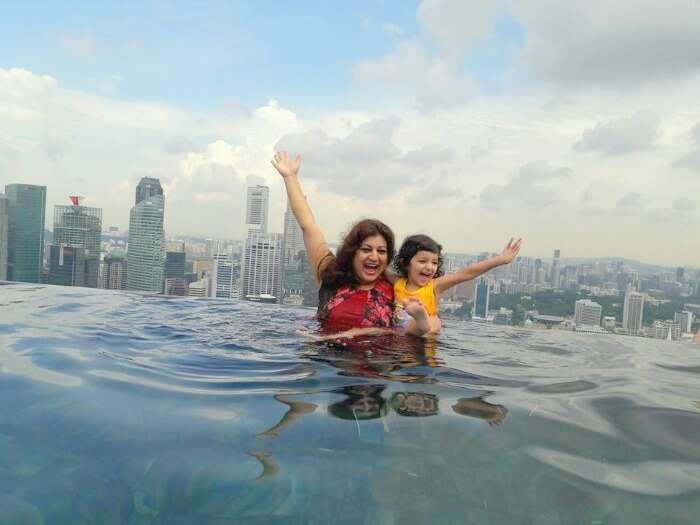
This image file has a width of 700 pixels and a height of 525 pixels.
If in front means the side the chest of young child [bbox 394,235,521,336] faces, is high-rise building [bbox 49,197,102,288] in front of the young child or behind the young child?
behind

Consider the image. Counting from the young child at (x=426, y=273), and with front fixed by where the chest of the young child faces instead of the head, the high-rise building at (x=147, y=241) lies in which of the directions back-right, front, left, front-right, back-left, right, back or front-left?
back-right

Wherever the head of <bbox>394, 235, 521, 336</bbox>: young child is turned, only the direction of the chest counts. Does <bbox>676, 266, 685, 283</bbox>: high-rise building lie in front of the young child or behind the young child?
behind

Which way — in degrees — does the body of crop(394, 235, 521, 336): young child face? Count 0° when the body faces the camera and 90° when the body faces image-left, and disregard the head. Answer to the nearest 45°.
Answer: approximately 0°

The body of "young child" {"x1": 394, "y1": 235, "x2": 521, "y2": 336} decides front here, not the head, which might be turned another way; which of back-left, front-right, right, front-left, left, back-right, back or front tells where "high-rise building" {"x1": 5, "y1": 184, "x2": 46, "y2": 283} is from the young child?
back-right

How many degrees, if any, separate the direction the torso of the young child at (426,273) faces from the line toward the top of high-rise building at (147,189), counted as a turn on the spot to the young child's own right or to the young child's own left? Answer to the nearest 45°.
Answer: approximately 135° to the young child's own right

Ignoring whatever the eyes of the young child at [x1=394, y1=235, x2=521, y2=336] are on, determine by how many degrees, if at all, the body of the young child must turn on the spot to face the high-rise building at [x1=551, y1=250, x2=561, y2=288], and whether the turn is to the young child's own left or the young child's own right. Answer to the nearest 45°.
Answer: approximately 180°
